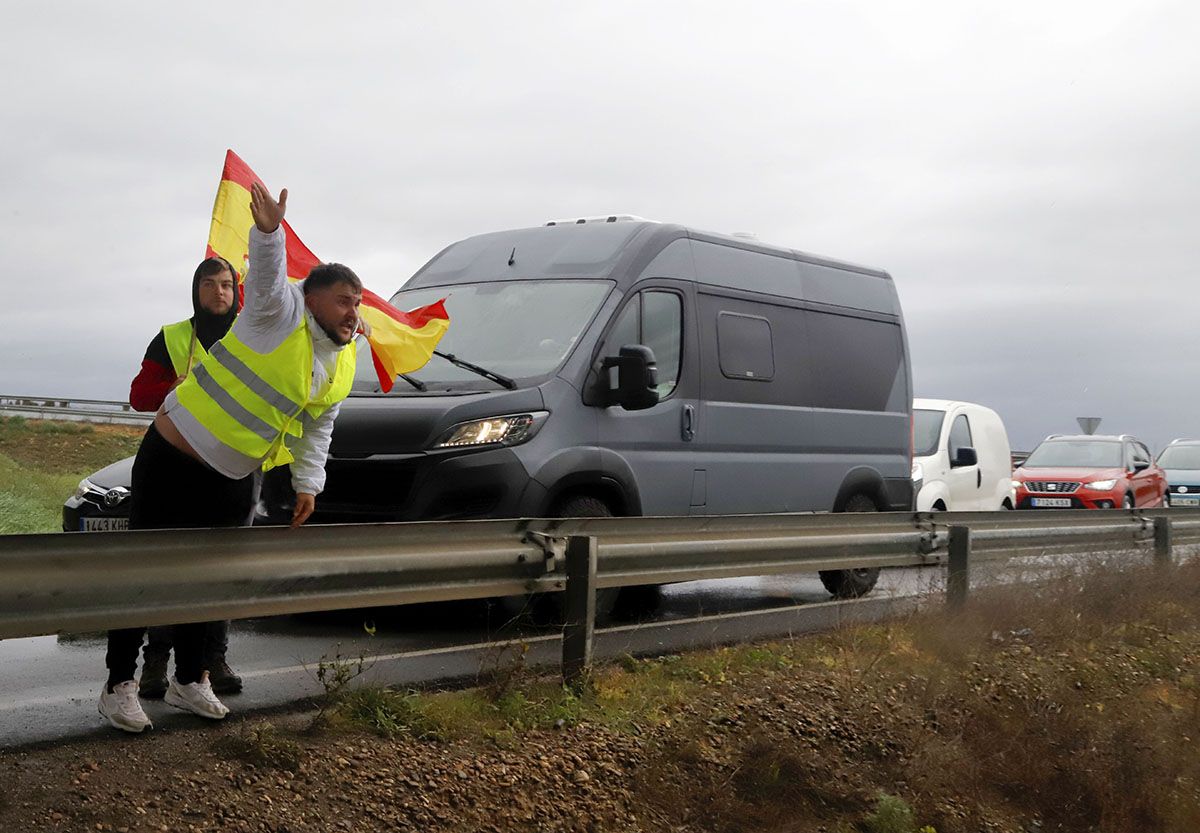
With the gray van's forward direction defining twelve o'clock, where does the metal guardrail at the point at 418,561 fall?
The metal guardrail is roughly at 11 o'clock from the gray van.

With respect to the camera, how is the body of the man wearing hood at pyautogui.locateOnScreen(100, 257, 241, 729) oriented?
toward the camera

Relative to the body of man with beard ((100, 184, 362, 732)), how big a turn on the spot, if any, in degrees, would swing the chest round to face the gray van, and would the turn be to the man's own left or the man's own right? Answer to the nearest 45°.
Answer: approximately 90° to the man's own left

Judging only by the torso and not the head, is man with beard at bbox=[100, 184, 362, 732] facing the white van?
no

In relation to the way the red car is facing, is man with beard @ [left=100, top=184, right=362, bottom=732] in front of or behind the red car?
in front

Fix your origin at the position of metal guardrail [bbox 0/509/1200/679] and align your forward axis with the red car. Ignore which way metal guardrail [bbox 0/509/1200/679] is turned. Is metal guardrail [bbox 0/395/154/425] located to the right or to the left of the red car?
left

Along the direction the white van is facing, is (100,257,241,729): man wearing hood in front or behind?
in front

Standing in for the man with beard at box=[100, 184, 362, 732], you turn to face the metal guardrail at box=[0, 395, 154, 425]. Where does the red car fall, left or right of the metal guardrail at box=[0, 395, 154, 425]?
right

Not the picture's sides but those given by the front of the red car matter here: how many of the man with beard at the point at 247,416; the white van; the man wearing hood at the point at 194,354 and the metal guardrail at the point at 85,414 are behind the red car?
0

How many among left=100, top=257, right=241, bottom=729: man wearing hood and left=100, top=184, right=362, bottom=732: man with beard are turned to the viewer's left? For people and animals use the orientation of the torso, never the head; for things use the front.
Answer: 0

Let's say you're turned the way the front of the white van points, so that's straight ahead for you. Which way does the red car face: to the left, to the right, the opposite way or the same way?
the same way

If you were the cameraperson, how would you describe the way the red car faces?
facing the viewer and to the left of the viewer

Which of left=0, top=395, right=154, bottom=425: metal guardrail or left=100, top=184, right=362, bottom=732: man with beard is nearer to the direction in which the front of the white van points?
the man with beard

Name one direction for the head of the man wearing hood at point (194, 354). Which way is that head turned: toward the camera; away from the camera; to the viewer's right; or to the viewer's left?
toward the camera

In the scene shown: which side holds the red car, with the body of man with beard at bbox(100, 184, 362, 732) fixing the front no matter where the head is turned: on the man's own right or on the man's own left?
on the man's own left

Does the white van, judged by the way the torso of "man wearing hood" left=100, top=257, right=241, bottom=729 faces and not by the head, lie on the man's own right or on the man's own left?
on the man's own left

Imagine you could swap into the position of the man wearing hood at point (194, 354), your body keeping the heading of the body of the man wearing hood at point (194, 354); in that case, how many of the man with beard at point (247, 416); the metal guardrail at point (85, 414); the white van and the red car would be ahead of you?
1

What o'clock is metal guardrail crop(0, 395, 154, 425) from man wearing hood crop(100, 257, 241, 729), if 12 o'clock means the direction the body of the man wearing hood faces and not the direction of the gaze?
The metal guardrail is roughly at 6 o'clock from the man wearing hood.

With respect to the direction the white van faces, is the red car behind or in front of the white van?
behind

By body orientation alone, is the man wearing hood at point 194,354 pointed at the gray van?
no
